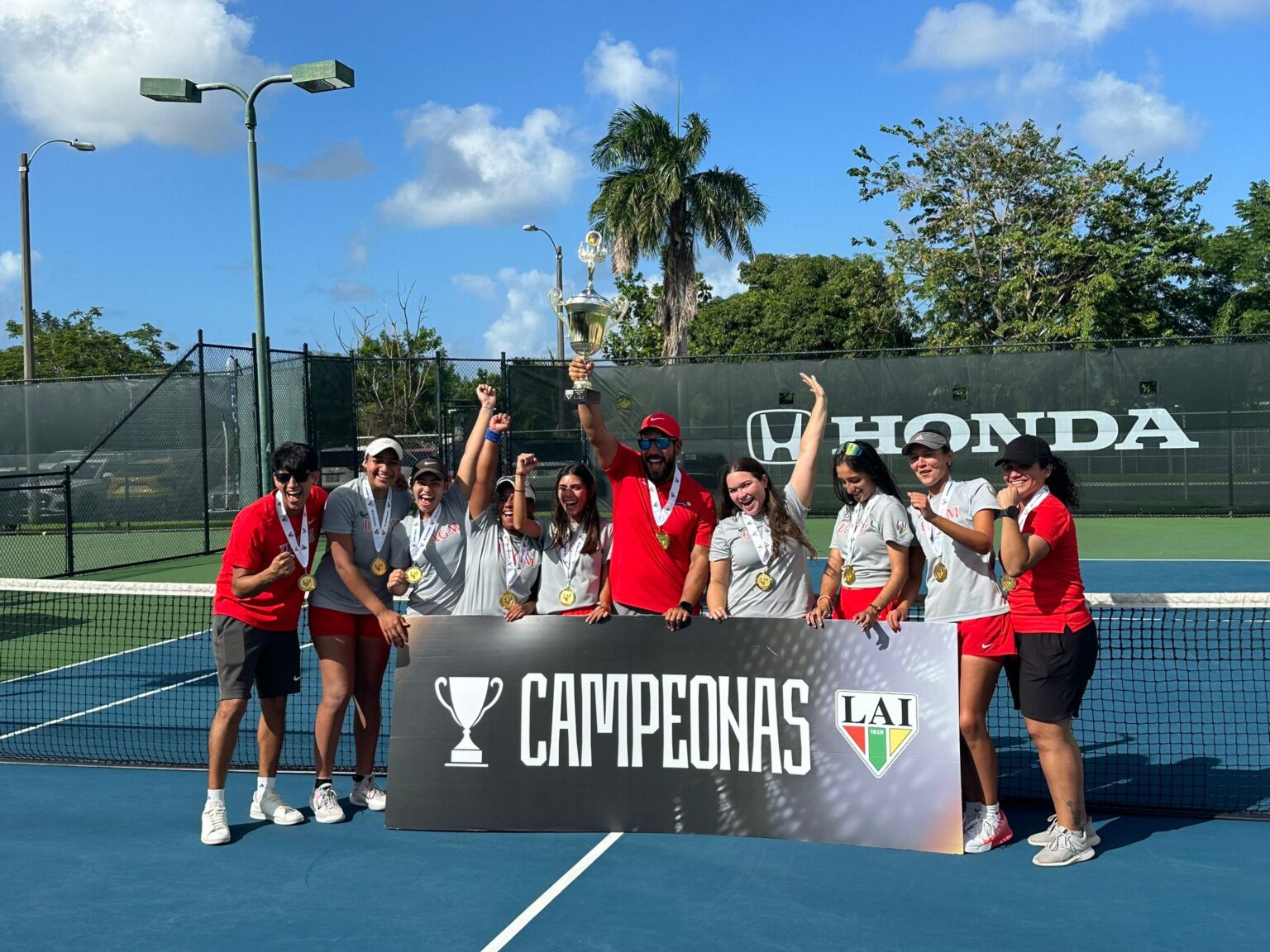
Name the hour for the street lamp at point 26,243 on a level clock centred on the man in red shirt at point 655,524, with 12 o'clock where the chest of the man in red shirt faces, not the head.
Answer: The street lamp is roughly at 5 o'clock from the man in red shirt.

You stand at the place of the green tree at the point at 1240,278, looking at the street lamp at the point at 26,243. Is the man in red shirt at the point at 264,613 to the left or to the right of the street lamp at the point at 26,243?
left

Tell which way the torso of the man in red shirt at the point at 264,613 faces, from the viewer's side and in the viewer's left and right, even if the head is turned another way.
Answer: facing the viewer and to the right of the viewer

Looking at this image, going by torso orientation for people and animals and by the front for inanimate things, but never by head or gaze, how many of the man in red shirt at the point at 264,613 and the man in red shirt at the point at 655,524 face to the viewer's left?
0

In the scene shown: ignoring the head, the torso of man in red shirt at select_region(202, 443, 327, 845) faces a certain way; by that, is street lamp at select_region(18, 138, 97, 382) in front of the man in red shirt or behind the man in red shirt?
behind

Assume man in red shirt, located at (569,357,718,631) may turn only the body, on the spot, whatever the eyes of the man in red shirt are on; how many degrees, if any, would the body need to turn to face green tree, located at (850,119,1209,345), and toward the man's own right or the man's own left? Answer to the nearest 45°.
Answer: approximately 180°

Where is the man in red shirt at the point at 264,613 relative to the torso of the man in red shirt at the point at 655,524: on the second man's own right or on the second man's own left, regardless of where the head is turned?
on the second man's own right

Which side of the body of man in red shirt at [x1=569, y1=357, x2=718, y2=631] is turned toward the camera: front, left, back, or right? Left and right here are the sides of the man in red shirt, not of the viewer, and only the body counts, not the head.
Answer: front

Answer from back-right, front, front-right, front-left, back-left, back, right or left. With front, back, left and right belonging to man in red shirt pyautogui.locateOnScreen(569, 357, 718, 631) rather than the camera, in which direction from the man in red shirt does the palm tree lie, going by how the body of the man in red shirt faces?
back

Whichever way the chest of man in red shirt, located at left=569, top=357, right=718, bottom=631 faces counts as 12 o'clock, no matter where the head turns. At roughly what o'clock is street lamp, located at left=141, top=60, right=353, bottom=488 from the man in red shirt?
The street lamp is roughly at 5 o'clock from the man in red shirt.

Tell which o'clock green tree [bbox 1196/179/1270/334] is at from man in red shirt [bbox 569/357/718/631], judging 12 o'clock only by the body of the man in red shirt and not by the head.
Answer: The green tree is roughly at 7 o'clock from the man in red shirt.
